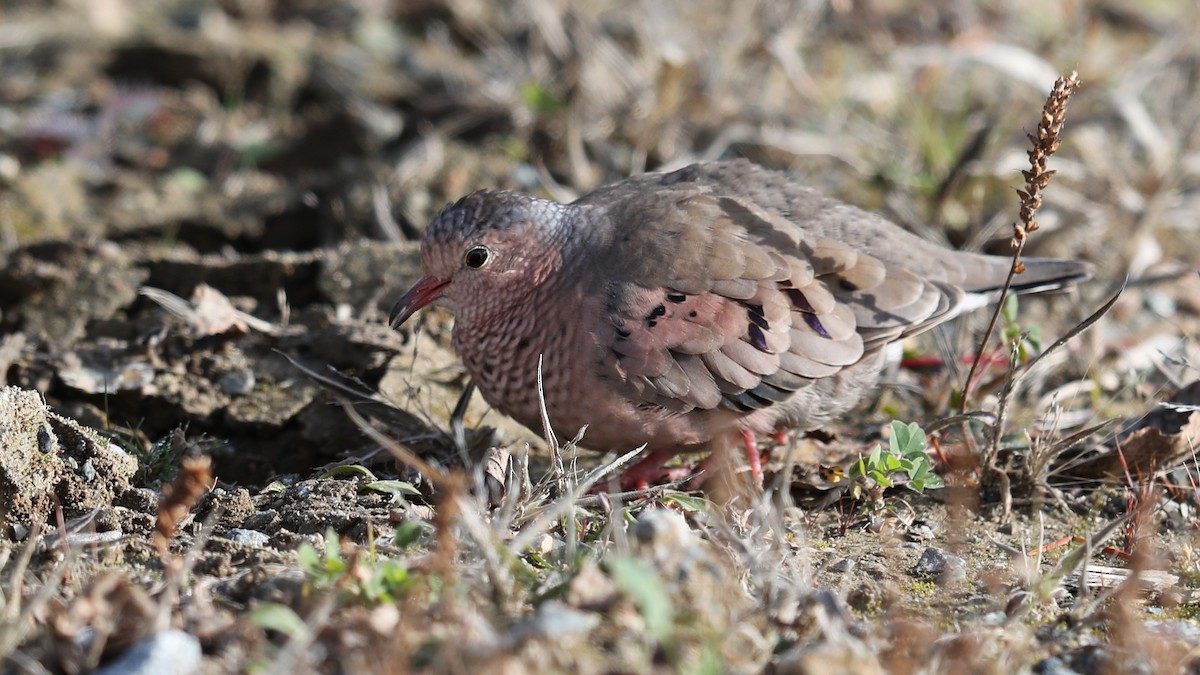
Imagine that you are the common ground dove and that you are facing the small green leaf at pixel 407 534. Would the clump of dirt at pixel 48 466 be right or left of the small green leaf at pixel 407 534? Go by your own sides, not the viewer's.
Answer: right

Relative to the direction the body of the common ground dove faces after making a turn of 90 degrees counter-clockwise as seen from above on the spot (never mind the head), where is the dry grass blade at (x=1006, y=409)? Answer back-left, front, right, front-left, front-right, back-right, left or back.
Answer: left

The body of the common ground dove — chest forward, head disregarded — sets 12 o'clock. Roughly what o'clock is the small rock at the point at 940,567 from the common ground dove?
The small rock is roughly at 7 o'clock from the common ground dove.

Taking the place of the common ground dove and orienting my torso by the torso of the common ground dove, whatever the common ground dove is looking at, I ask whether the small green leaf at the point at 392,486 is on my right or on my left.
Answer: on my left

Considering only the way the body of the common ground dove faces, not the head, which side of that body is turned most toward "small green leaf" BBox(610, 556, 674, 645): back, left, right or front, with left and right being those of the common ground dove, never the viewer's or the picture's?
left

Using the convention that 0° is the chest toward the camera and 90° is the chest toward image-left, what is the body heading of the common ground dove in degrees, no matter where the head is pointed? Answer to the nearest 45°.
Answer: approximately 90°

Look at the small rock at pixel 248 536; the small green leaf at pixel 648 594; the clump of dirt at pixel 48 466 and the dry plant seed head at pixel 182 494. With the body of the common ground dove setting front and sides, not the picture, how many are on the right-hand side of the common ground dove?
0

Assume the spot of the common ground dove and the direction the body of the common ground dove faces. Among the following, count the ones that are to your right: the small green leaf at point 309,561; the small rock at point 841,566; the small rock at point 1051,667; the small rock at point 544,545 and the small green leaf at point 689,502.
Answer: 0

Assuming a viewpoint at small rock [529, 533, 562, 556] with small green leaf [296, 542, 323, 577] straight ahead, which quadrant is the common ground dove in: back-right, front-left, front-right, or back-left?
back-right

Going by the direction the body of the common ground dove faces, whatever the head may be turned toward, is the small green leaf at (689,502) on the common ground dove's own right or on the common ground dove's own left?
on the common ground dove's own left

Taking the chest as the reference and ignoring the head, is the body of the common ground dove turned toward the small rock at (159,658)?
no

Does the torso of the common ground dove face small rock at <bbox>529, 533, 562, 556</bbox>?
no

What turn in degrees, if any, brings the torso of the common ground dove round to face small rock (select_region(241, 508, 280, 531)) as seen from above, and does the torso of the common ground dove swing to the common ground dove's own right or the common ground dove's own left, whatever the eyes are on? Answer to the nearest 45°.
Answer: approximately 45° to the common ground dove's own left

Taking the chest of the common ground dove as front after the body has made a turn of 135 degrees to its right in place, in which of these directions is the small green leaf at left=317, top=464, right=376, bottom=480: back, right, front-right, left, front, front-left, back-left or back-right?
back

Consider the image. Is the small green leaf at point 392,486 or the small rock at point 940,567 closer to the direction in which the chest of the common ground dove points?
the small green leaf

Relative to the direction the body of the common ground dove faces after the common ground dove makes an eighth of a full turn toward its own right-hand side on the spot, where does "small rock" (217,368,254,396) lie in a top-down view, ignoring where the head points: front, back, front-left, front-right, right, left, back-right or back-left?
front-left
